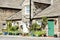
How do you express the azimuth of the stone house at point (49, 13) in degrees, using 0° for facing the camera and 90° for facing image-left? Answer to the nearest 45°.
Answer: approximately 0°
